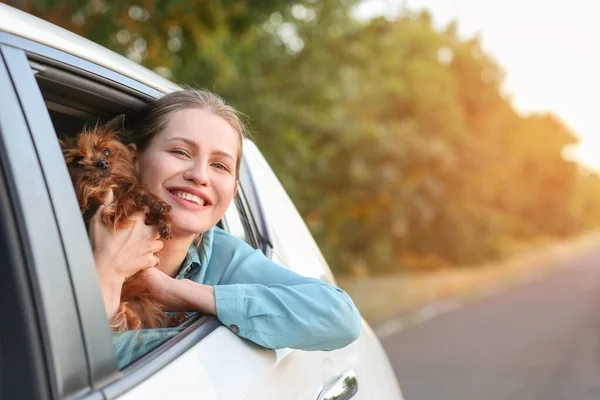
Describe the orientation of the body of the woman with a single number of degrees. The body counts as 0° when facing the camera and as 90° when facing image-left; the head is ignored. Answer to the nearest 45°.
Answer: approximately 0°

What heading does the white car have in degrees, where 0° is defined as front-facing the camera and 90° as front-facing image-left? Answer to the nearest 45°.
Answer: approximately 45°
